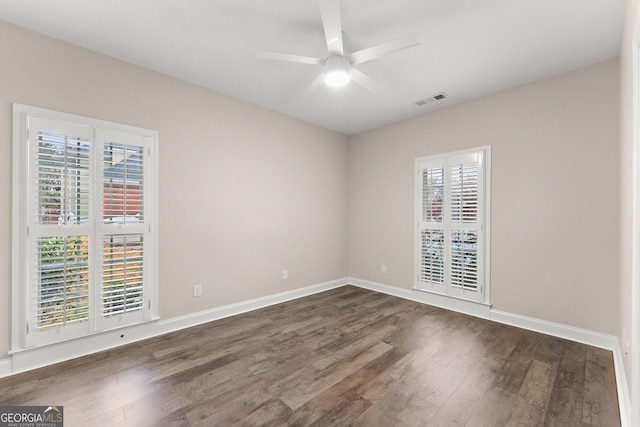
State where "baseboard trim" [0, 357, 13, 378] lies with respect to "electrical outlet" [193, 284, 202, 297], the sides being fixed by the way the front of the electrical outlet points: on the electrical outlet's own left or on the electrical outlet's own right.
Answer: on the electrical outlet's own right

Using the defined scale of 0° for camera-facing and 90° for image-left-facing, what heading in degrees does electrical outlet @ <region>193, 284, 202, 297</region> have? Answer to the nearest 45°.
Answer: approximately 0°

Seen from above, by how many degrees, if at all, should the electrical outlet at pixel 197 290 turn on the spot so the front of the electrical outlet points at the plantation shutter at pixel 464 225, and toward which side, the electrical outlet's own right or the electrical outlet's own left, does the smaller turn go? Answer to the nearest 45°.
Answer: approximately 90° to the electrical outlet's own left

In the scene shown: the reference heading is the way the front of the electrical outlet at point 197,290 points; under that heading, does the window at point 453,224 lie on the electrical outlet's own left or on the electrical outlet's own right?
on the electrical outlet's own left

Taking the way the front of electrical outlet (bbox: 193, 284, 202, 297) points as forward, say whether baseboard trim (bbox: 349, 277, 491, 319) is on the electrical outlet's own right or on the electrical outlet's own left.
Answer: on the electrical outlet's own left
